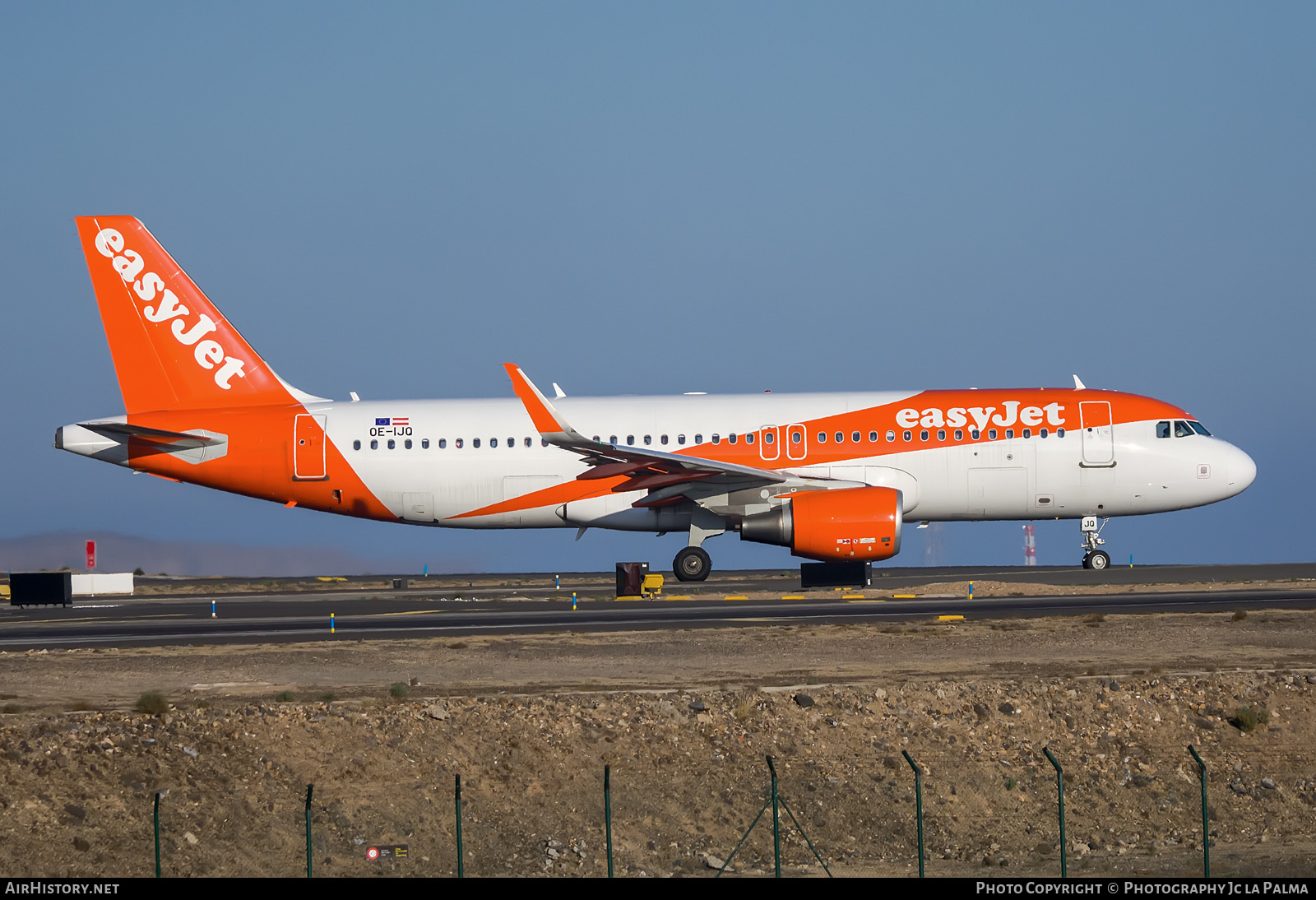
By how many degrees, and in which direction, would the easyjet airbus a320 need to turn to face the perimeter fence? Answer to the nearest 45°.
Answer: approximately 90° to its right

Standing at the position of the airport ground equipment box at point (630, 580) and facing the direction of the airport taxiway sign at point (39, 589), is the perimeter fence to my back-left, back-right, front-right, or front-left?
back-left

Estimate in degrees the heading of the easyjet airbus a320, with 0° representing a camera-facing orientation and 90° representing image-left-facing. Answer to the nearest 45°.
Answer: approximately 270°

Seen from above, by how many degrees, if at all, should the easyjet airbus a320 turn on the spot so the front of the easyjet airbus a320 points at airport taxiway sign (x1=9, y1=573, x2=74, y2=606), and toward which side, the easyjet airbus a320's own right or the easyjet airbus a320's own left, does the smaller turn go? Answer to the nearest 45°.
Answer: approximately 180°

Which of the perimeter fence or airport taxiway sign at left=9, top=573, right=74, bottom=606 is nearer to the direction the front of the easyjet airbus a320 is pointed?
the perimeter fence
